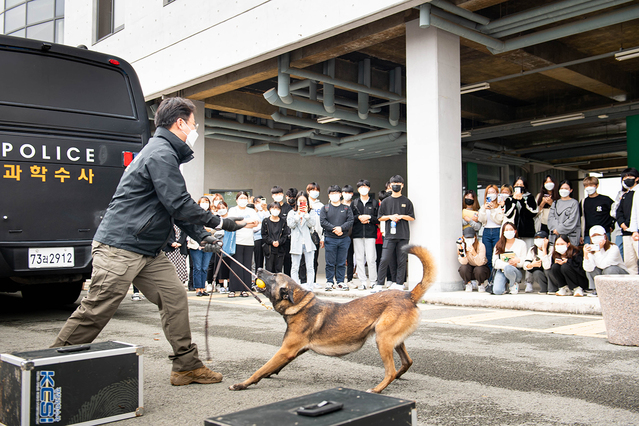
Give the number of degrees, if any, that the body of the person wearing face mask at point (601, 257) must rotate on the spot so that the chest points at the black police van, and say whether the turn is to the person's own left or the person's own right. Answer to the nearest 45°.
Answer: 0° — they already face it

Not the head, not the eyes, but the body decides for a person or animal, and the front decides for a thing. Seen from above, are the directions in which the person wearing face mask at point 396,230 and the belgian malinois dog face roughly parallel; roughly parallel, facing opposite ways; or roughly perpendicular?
roughly perpendicular

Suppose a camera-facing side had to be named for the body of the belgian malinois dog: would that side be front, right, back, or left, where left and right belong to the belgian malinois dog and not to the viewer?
left

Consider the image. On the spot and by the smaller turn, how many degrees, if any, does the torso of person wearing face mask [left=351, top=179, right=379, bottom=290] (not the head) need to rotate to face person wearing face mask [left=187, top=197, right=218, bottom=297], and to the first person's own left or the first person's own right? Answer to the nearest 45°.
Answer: approximately 90° to the first person's own right

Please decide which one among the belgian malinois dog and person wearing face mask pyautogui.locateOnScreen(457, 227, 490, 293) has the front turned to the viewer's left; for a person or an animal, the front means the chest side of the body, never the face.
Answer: the belgian malinois dog

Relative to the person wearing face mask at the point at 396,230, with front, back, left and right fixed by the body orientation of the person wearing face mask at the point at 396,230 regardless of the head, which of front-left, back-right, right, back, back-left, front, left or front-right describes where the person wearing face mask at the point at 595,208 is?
left

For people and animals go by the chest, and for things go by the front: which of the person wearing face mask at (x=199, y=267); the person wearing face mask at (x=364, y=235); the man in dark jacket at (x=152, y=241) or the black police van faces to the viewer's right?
the man in dark jacket

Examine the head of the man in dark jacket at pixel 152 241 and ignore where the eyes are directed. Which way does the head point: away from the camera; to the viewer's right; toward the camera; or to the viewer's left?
to the viewer's right

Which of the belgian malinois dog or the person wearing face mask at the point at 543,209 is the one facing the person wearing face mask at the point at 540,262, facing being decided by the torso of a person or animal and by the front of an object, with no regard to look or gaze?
the person wearing face mask at the point at 543,209

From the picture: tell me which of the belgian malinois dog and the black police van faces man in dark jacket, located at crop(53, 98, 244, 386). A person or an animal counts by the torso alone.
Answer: the belgian malinois dog

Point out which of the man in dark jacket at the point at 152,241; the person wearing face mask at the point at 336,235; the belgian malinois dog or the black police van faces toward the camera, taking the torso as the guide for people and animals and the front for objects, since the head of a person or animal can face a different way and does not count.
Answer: the person wearing face mask

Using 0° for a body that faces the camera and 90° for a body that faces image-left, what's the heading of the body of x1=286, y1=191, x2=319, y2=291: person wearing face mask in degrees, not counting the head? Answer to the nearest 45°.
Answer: approximately 0°

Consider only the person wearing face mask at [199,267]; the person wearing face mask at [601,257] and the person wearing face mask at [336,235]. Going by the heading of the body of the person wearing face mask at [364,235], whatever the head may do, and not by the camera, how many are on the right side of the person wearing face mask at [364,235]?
2
